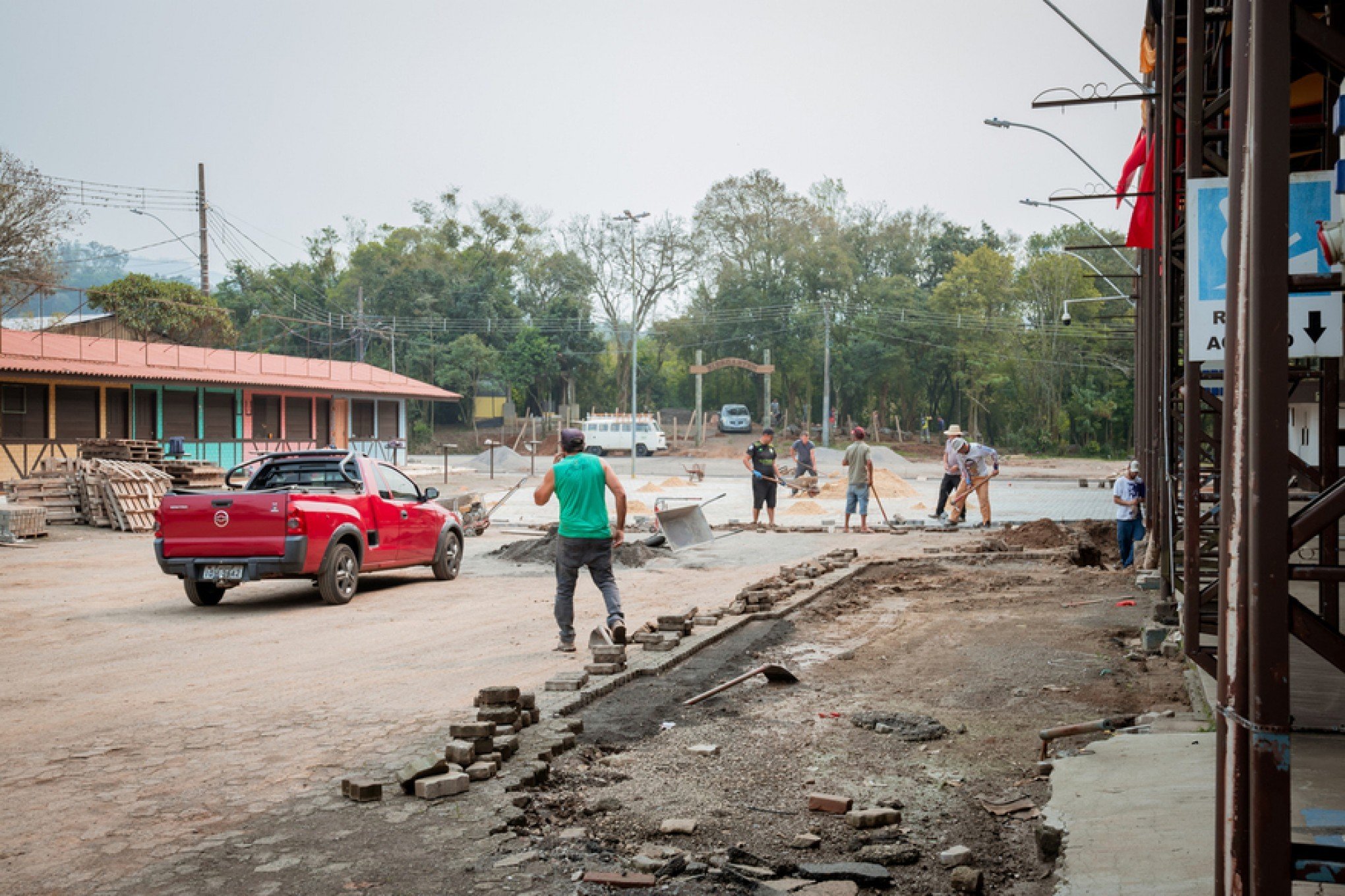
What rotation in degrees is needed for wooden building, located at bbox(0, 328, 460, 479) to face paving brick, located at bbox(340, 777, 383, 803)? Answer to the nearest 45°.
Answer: approximately 45° to its right

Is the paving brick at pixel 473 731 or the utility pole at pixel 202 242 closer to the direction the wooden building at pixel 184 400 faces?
the paving brick

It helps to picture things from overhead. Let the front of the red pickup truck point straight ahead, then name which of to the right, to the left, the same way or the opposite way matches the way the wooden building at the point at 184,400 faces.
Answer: to the right

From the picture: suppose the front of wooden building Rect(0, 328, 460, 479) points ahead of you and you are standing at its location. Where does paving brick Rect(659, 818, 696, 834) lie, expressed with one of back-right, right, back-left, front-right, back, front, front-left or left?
front-right

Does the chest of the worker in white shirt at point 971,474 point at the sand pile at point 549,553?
yes

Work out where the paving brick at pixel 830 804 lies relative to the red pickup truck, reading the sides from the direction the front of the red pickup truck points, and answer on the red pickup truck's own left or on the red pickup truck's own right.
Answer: on the red pickup truck's own right

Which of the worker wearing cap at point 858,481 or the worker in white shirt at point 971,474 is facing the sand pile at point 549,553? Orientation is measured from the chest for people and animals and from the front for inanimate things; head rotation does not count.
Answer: the worker in white shirt

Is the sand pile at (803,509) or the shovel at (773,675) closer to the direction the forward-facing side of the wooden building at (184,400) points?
the sand pile

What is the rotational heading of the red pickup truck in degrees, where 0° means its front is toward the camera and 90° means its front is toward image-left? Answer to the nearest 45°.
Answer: approximately 225°
